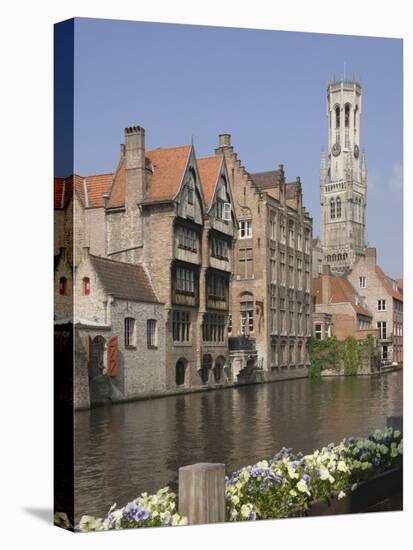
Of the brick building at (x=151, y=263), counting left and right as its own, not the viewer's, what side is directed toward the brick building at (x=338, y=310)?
left

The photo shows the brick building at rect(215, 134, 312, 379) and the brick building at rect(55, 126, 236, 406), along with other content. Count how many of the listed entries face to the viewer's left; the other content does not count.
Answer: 0

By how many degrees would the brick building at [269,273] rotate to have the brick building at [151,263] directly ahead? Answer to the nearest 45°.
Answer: approximately 90° to its right

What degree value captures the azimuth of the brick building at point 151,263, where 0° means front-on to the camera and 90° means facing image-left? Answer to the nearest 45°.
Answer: approximately 315°

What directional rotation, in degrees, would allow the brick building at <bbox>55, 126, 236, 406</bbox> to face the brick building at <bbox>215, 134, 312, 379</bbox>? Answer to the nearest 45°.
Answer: approximately 90° to its left

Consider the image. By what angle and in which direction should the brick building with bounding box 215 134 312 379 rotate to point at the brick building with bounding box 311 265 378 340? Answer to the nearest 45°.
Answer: approximately 90° to its left

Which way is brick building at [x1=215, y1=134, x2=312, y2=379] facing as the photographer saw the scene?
facing the viewer and to the right of the viewer
